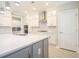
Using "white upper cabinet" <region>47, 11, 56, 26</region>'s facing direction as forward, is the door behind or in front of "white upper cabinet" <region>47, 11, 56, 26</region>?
in front

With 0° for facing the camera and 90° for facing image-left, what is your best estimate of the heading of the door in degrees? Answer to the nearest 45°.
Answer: approximately 45°

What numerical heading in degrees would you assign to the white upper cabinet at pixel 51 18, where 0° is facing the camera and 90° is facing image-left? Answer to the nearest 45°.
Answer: approximately 0°

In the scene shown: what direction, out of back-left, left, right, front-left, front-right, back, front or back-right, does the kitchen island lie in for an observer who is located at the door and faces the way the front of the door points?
front-right

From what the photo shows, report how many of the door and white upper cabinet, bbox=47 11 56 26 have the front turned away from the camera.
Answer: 0

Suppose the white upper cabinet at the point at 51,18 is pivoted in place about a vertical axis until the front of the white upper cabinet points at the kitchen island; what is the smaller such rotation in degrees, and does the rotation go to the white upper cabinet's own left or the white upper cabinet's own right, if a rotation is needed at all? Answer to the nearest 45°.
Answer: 0° — it already faces it

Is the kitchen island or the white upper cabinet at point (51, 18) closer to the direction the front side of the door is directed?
the kitchen island

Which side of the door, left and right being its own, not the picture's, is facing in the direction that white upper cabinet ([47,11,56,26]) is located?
right
